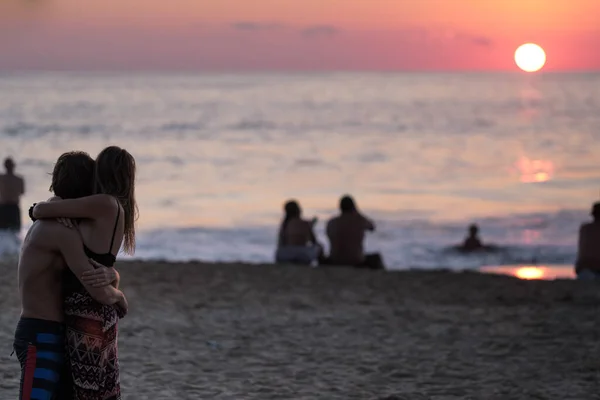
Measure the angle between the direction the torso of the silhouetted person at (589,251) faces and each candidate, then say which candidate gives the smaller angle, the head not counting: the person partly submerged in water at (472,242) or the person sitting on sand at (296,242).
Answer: the person partly submerged in water

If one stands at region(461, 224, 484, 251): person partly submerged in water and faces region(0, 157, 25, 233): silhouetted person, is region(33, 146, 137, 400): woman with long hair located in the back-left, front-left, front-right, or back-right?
front-left

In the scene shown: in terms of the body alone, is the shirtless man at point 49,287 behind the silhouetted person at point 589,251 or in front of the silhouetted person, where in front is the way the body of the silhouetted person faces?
behind

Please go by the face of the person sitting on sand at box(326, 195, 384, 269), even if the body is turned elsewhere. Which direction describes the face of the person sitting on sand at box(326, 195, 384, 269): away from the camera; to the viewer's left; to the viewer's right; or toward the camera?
away from the camera

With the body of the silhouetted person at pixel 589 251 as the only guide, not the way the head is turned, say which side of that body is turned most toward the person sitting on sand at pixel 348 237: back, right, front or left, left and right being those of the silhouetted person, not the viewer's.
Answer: left

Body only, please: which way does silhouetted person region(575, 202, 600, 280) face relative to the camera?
away from the camera

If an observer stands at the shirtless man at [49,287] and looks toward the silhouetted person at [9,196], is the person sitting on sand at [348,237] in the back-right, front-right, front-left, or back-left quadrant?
front-right

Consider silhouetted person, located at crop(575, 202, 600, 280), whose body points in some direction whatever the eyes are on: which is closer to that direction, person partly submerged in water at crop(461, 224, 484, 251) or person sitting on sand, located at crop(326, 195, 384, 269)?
the person partly submerged in water

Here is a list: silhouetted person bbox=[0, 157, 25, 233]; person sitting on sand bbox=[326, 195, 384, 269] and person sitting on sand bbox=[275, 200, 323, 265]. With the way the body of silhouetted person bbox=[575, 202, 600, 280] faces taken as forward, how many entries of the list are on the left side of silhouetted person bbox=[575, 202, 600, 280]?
3

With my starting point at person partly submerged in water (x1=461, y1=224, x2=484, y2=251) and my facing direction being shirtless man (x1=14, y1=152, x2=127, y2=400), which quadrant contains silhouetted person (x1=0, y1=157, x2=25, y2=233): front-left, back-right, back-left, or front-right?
front-right

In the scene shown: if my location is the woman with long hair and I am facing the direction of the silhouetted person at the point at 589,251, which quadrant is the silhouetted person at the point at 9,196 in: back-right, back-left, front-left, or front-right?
front-left

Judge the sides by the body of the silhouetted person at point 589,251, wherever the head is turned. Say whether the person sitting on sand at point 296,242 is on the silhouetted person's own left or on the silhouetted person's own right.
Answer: on the silhouetted person's own left

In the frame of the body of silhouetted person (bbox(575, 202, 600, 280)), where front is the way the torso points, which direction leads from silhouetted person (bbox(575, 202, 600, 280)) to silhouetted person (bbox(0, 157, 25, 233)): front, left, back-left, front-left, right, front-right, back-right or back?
left

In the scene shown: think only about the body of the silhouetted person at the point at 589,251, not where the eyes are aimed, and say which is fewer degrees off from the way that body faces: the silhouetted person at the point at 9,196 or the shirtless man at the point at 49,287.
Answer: the silhouetted person
